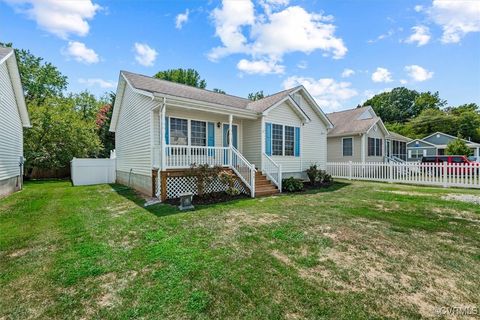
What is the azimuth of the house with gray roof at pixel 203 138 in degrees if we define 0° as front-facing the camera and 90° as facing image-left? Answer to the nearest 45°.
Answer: approximately 315°

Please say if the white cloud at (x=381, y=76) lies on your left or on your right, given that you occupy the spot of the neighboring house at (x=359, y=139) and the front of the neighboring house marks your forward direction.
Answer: on your left

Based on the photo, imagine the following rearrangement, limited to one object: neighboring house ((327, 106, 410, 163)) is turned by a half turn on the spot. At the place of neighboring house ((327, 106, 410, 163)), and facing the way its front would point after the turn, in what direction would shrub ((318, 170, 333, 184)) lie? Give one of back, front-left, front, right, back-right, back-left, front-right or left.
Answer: back-left

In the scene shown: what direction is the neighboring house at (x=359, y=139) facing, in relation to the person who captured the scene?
facing the viewer and to the right of the viewer

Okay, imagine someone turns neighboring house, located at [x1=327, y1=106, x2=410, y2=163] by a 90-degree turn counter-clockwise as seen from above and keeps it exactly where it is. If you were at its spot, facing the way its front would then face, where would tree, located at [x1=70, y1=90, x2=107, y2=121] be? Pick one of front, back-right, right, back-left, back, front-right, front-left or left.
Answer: back-left

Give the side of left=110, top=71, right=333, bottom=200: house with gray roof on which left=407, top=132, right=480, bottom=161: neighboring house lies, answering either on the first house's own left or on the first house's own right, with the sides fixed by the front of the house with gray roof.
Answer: on the first house's own left

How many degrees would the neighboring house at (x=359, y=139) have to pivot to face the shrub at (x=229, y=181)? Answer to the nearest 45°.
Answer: approximately 45° to its right

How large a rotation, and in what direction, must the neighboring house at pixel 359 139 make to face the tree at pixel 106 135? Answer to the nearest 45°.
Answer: approximately 135° to its right

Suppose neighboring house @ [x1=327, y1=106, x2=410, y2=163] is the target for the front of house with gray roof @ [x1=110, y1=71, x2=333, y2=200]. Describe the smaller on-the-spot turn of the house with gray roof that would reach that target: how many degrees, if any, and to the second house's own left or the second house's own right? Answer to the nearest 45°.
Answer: approximately 90° to the second house's own left

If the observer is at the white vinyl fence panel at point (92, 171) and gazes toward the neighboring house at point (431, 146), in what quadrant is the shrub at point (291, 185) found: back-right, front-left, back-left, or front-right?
front-right

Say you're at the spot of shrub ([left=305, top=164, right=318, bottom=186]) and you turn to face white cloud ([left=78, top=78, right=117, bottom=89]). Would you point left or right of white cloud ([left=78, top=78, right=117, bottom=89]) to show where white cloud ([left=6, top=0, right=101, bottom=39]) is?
left

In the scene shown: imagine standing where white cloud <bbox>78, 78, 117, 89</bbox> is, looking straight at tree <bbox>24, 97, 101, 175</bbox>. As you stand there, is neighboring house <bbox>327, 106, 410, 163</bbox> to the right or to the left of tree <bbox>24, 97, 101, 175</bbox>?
left

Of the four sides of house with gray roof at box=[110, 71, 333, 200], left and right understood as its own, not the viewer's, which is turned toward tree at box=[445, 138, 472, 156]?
left

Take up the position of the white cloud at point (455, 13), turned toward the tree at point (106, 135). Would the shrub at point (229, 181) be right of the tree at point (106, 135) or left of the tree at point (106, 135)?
left

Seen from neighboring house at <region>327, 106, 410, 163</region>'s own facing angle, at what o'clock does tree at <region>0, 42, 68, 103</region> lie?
The tree is roughly at 4 o'clock from the neighboring house.

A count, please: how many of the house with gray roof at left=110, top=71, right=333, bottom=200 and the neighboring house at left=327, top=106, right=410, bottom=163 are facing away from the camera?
0
